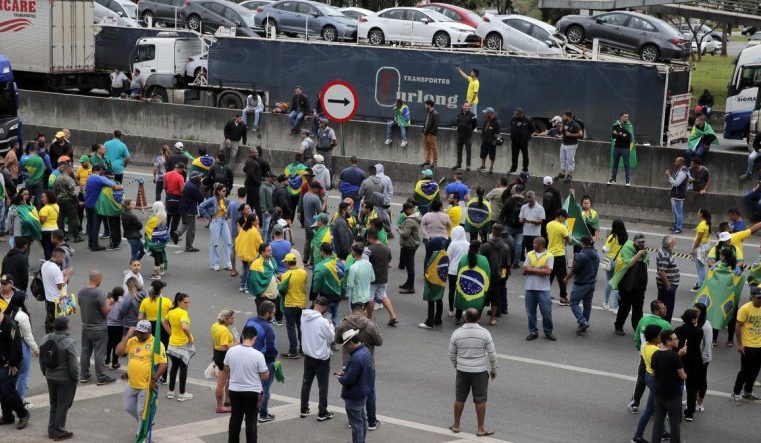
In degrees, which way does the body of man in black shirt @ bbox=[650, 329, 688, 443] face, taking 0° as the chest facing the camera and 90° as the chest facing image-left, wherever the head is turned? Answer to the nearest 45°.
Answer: approximately 225°

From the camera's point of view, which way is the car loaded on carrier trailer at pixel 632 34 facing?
to the viewer's left

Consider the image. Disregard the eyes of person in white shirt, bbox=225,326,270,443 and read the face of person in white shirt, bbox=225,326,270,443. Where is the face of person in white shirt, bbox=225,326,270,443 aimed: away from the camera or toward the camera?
away from the camera

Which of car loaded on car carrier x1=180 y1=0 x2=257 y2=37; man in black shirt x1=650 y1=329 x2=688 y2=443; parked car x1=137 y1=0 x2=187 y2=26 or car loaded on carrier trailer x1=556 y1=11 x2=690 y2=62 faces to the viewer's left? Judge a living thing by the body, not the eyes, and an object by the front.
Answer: car loaded on carrier trailer x1=556 y1=11 x2=690 y2=62

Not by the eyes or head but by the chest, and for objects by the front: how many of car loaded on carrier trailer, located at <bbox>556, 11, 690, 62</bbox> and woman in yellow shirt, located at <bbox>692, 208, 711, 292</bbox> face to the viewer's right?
0

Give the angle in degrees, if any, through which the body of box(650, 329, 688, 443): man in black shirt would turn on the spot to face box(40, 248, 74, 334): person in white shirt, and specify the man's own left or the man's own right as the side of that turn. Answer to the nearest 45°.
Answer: approximately 135° to the man's own left

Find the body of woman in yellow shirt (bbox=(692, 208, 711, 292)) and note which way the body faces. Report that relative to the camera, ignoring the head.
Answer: to the viewer's left
